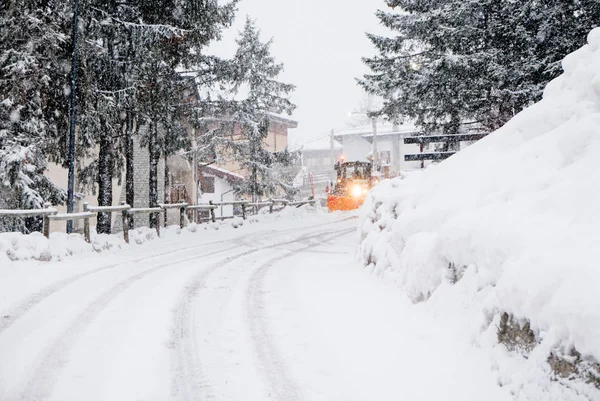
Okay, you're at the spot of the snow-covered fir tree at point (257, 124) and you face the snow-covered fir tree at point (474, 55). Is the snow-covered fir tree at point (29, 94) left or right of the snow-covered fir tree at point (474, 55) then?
right

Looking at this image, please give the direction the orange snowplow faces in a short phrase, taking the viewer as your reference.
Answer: facing the viewer and to the left of the viewer

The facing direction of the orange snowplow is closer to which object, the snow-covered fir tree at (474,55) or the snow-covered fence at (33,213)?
the snow-covered fence

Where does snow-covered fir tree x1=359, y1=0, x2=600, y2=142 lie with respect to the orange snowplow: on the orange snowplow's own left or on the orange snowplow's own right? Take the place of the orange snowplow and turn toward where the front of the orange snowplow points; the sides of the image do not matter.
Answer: on the orange snowplow's own left

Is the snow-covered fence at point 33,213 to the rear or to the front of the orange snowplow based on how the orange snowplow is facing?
to the front

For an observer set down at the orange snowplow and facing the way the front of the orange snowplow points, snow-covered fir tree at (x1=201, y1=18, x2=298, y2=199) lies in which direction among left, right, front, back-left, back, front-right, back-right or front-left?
front-right

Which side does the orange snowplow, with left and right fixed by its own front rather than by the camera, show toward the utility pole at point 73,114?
front

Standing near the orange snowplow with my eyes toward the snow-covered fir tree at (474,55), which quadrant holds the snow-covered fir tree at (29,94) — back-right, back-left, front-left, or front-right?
front-right

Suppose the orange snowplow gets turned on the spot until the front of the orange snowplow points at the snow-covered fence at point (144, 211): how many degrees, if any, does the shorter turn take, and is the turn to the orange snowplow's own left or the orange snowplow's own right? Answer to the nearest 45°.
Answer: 0° — it already faces it
